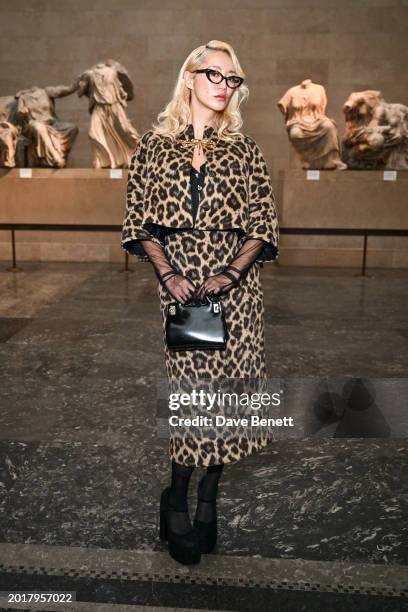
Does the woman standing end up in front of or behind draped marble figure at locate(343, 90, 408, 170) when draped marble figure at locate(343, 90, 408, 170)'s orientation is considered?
in front

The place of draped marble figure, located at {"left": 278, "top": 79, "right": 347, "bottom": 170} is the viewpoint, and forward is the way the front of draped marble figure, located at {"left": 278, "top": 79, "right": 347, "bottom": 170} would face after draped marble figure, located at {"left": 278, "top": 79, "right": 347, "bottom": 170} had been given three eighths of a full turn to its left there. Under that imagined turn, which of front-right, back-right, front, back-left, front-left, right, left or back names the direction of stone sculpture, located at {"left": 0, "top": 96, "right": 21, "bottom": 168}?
back-left

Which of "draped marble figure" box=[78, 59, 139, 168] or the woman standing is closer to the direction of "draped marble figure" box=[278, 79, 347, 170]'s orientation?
the woman standing

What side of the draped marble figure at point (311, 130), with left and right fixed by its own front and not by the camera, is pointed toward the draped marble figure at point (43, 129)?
right

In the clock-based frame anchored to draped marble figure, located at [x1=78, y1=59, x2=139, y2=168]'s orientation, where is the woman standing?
The woman standing is roughly at 12 o'clock from the draped marble figure.

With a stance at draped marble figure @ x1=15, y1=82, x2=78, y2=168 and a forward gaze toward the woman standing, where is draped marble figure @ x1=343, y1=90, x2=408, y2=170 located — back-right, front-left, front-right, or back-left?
front-left

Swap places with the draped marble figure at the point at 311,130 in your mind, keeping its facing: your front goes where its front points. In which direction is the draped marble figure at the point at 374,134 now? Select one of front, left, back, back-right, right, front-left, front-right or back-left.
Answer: left

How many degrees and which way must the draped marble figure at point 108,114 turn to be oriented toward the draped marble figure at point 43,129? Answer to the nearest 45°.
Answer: approximately 90° to its right

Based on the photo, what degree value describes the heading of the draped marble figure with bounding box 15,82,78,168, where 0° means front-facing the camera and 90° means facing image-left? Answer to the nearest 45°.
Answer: approximately 315°

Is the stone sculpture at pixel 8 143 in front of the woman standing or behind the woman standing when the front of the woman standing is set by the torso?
behind

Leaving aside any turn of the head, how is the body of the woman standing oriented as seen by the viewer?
toward the camera

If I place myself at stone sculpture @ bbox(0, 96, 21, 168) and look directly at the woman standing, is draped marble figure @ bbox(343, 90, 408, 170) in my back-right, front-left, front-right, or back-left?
front-left

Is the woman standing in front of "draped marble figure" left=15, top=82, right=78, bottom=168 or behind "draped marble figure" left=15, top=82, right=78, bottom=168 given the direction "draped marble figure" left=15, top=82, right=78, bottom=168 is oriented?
in front

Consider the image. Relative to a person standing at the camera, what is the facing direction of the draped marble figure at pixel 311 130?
facing the viewer

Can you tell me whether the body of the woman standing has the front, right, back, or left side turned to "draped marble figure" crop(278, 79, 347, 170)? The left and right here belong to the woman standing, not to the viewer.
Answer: back

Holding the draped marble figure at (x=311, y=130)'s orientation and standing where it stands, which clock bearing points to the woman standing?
The woman standing is roughly at 12 o'clock from the draped marble figure.
